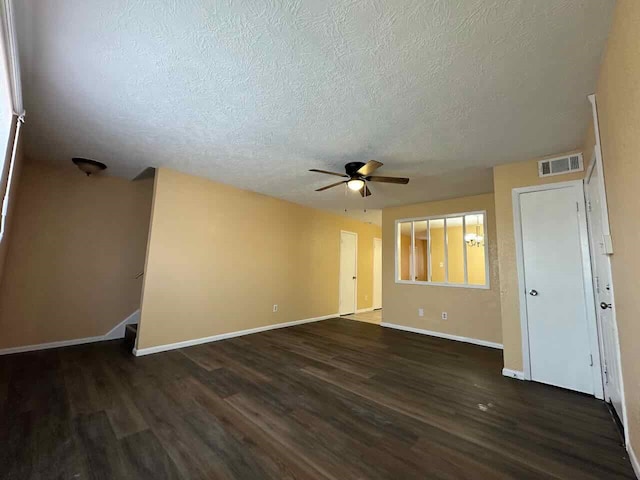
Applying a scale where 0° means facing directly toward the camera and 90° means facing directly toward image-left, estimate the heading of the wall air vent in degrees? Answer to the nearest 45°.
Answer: approximately 45°

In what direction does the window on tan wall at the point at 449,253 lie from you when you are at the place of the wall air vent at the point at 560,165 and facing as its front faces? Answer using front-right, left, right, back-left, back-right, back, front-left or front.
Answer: right

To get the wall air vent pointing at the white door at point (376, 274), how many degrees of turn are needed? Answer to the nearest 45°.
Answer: approximately 90° to its right
